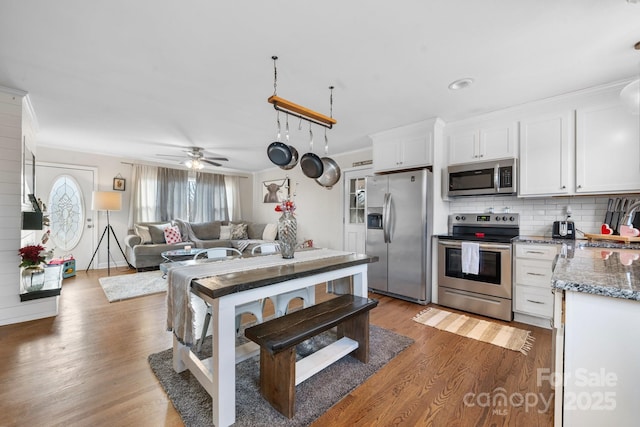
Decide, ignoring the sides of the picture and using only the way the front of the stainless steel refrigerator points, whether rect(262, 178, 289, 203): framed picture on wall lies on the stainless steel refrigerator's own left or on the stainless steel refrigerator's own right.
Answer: on the stainless steel refrigerator's own right

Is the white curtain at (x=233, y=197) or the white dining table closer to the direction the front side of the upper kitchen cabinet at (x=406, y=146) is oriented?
the white dining table

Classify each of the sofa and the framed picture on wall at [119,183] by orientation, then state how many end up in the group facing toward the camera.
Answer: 2

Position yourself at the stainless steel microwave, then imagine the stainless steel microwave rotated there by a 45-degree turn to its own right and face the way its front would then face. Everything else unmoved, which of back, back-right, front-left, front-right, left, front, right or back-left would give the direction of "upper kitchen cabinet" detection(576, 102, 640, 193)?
back

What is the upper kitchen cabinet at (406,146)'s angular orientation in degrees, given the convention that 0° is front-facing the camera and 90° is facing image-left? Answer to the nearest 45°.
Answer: approximately 45°

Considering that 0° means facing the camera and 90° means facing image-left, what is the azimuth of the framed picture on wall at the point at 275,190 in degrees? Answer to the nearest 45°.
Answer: approximately 45°

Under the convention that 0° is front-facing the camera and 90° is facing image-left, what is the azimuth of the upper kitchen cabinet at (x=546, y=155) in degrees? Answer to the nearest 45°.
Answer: approximately 45°

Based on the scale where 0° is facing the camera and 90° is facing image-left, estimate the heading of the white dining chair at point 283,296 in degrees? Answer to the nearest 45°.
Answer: approximately 315°

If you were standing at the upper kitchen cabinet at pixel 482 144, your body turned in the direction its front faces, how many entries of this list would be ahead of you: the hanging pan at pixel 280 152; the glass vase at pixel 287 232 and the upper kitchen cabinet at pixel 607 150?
2

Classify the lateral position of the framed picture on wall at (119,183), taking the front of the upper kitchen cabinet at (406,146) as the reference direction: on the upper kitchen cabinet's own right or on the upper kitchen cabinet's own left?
on the upper kitchen cabinet's own right
